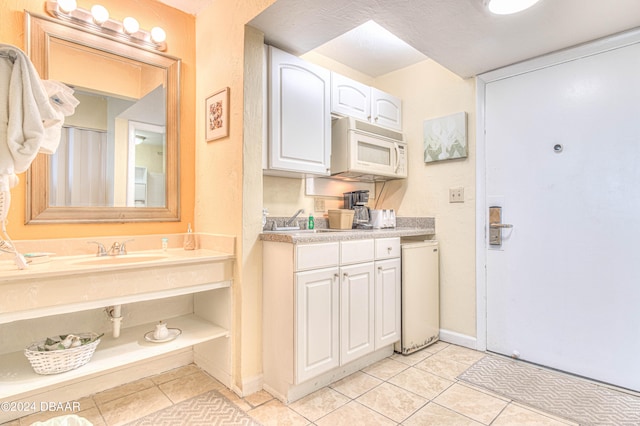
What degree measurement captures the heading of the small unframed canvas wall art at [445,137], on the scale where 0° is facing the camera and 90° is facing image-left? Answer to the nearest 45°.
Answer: approximately 45°

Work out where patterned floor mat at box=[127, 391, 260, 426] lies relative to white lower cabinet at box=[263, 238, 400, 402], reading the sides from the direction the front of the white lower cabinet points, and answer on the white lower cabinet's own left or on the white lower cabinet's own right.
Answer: on the white lower cabinet's own right
